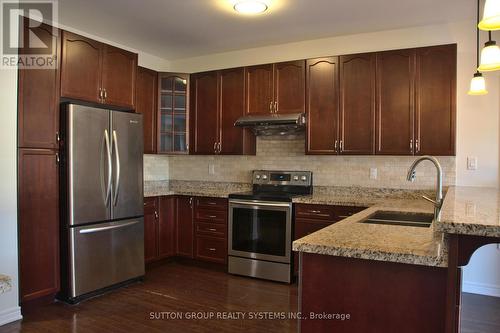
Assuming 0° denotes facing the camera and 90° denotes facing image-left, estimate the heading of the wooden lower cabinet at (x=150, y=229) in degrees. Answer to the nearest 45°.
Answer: approximately 315°

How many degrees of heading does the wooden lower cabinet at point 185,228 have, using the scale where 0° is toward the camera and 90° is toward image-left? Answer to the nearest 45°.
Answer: approximately 0°

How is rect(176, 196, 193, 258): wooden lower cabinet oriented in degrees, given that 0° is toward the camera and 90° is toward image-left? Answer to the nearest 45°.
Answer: approximately 45°

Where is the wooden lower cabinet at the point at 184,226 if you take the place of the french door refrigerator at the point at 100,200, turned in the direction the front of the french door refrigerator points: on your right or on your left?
on your left

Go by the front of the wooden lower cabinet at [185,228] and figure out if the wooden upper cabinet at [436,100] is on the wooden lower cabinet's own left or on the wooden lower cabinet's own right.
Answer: on the wooden lower cabinet's own left

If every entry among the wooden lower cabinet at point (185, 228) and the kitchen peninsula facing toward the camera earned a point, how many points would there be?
1
